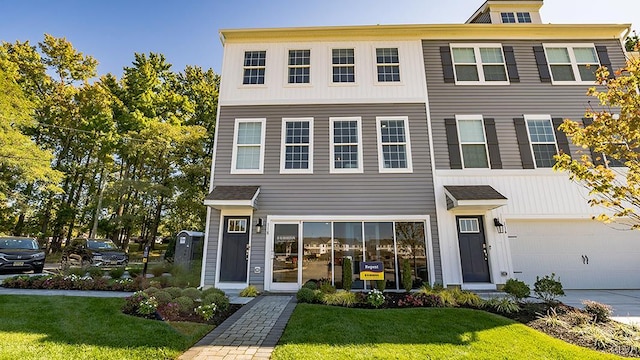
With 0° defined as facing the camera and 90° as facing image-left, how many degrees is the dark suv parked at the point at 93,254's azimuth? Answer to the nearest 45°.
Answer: approximately 315°

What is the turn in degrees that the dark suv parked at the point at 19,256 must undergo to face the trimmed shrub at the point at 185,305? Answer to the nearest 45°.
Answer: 0° — it already faces it

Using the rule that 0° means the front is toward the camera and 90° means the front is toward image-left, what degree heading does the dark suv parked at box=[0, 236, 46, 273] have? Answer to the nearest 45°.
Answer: approximately 0°

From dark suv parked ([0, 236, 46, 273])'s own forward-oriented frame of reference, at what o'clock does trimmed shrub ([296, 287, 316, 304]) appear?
The trimmed shrub is roughly at 11 o'clock from the dark suv parked.

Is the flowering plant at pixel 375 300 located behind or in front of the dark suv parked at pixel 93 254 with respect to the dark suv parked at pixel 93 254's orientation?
in front

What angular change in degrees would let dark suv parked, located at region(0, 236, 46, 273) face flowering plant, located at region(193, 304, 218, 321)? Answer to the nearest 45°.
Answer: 0° — it already faces it

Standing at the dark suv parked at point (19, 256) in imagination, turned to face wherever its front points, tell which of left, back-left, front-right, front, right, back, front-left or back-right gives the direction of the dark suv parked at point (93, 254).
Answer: left

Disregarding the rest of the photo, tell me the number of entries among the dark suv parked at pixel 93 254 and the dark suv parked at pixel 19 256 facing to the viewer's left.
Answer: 0

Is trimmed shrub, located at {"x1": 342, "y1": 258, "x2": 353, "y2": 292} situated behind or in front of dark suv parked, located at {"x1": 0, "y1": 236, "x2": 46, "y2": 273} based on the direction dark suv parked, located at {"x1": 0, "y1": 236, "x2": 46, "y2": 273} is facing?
in front

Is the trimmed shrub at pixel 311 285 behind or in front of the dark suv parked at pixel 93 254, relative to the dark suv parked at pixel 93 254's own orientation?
in front

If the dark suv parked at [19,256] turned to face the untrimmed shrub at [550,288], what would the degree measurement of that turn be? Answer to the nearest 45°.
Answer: approximately 45° to its left
